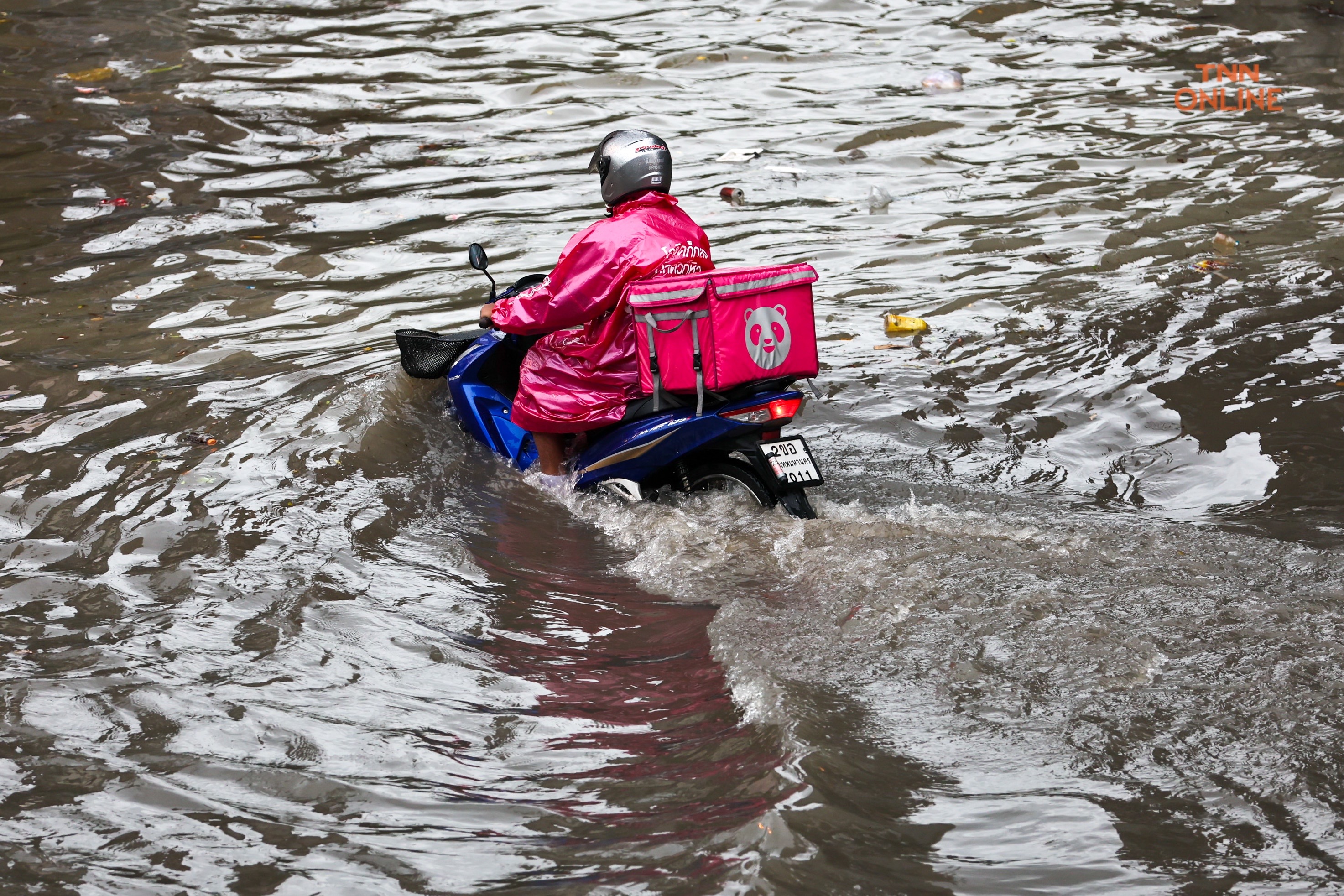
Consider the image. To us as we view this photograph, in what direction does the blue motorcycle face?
facing away from the viewer and to the left of the viewer

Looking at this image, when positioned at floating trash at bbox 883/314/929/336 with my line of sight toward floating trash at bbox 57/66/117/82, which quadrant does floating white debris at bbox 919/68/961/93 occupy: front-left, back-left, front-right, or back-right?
front-right

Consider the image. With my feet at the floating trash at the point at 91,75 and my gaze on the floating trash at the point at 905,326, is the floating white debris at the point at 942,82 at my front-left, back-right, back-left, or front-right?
front-left

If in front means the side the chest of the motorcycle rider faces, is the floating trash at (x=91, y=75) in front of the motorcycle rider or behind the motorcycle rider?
in front

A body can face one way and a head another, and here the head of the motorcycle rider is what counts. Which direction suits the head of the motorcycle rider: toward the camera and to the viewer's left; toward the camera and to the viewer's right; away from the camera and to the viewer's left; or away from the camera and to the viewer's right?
away from the camera and to the viewer's left

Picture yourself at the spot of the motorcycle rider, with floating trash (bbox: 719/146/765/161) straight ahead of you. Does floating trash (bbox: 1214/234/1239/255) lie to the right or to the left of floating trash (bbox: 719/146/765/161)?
right

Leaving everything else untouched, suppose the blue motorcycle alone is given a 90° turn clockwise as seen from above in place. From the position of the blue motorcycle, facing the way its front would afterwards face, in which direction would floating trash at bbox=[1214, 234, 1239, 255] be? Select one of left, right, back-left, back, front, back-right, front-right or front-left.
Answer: front

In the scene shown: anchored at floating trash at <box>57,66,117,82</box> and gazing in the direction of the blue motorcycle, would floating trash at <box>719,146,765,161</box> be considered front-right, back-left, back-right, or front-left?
front-left

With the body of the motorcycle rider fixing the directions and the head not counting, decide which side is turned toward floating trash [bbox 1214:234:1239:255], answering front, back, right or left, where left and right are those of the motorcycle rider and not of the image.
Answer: right

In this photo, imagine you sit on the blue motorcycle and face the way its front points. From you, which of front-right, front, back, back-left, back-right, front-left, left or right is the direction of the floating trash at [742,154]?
front-right

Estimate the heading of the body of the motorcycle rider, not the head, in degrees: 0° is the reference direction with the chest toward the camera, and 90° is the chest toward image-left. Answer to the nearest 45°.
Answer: approximately 135°

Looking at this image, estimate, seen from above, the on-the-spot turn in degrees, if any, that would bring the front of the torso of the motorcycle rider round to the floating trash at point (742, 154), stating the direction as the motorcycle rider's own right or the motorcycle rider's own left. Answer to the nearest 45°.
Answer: approximately 45° to the motorcycle rider's own right

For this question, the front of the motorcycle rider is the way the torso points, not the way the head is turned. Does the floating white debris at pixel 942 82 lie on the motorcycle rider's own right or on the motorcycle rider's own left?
on the motorcycle rider's own right

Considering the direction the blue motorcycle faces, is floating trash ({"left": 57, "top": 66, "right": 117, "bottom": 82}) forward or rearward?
forward
